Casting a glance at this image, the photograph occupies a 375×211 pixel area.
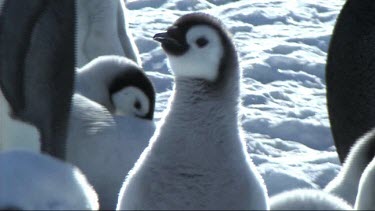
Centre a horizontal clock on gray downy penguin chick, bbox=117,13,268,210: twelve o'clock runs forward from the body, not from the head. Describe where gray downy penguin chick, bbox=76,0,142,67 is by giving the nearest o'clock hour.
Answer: gray downy penguin chick, bbox=76,0,142,67 is roughly at 4 o'clock from gray downy penguin chick, bbox=117,13,268,210.

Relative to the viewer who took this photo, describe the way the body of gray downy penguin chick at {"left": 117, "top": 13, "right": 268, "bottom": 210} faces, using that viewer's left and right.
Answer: facing the viewer and to the left of the viewer

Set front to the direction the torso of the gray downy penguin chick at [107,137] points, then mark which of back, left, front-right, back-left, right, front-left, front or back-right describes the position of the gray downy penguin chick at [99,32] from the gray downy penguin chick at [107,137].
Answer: back-left

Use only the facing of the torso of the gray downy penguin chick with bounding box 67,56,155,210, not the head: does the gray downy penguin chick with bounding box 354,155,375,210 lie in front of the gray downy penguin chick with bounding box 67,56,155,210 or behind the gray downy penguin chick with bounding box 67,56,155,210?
in front

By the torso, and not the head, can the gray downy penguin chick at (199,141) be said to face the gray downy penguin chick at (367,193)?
no

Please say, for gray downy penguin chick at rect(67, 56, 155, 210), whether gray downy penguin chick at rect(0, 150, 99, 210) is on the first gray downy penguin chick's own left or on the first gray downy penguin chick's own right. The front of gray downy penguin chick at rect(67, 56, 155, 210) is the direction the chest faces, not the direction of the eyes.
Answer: on the first gray downy penguin chick's own right

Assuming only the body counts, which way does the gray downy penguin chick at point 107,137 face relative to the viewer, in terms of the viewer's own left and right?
facing the viewer and to the right of the viewer

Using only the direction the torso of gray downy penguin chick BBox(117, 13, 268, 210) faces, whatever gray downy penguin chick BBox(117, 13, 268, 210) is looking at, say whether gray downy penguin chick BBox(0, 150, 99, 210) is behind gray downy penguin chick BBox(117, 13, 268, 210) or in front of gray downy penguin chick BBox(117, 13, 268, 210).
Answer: in front

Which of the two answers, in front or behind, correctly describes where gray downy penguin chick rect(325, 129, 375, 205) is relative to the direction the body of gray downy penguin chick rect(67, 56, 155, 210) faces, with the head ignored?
in front

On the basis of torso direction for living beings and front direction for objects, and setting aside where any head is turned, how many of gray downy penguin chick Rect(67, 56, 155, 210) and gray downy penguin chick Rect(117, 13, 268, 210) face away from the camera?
0
